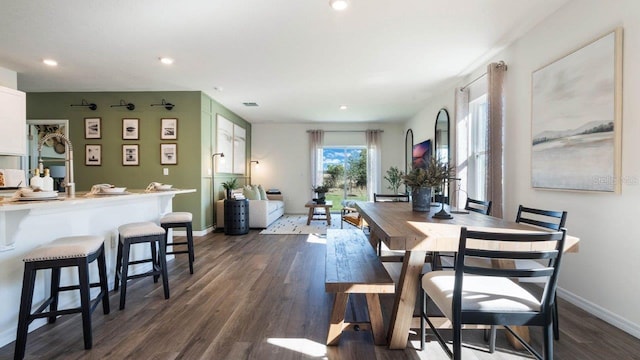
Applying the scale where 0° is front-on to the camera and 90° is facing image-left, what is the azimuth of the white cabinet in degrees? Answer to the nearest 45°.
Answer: approximately 270°

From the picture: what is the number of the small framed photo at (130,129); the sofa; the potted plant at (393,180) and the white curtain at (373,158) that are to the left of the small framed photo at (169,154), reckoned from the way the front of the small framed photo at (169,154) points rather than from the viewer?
3

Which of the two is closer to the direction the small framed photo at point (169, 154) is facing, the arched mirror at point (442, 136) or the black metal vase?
the black metal vase

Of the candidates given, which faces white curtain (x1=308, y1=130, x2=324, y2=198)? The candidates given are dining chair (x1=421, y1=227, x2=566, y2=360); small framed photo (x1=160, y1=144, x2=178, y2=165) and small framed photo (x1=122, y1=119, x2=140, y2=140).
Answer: the dining chair

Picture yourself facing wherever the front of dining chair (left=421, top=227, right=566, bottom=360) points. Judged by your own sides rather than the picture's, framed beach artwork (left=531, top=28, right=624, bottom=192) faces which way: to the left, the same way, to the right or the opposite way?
to the left

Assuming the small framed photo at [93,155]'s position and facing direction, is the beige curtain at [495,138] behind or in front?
in front

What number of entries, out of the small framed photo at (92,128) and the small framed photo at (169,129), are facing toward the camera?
2

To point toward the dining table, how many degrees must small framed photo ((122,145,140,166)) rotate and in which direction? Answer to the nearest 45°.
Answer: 0° — it already faces it

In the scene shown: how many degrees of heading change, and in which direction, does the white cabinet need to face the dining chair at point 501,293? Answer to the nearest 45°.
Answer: approximately 90° to its right

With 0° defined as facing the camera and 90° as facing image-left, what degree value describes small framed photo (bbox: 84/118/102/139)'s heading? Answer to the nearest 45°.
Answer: approximately 0°

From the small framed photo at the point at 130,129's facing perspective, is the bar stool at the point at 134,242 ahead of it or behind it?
ahead

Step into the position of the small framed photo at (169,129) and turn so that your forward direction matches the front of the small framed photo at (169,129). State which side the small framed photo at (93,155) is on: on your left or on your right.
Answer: on your right
